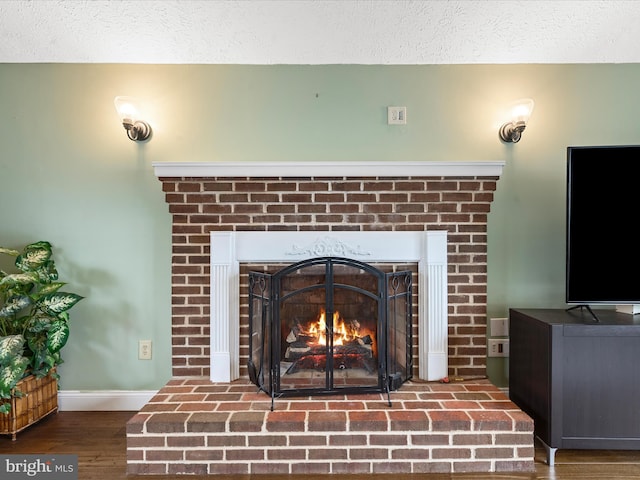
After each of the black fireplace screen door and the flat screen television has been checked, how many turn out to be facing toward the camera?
2

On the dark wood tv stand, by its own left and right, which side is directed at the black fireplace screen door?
right

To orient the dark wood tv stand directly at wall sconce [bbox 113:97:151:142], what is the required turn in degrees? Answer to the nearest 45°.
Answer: approximately 45° to its right

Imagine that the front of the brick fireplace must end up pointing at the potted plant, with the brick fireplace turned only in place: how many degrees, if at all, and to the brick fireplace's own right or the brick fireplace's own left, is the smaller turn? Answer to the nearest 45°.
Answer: approximately 90° to the brick fireplace's own right

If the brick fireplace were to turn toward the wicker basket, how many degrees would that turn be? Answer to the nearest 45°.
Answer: approximately 90° to its right

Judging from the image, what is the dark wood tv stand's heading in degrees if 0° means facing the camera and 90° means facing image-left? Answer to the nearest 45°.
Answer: approximately 0°

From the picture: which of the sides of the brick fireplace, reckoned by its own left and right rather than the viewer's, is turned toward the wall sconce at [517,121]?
left

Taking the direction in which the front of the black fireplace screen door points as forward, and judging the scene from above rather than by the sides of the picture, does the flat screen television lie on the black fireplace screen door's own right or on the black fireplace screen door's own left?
on the black fireplace screen door's own left
